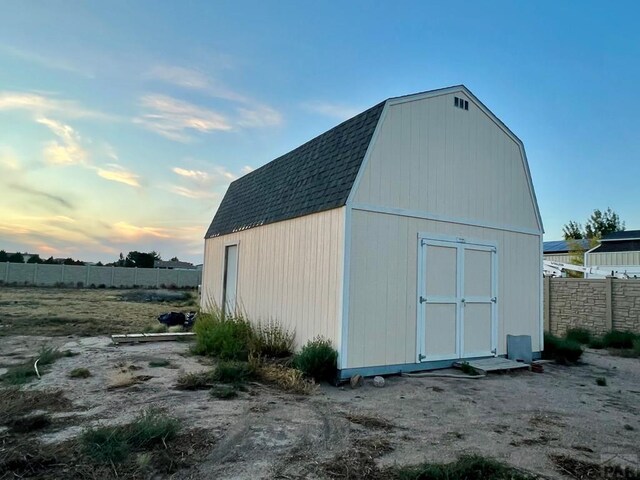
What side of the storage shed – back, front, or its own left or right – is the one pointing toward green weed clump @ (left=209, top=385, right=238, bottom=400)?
right

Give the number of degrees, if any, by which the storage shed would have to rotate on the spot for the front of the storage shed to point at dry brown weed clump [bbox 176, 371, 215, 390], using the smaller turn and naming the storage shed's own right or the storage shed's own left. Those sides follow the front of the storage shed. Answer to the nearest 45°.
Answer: approximately 90° to the storage shed's own right

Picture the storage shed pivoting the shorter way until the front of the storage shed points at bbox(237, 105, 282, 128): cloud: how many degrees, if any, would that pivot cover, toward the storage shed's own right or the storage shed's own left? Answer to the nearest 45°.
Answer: approximately 180°

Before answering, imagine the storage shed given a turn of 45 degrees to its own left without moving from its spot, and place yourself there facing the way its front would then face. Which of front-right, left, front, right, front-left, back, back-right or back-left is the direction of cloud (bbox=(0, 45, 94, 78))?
back

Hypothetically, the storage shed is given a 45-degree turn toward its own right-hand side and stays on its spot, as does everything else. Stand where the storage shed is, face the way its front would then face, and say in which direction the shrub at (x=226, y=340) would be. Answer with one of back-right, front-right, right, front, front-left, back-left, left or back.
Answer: right

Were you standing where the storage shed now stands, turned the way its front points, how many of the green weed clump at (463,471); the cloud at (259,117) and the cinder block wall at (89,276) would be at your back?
2

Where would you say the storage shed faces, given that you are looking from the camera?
facing the viewer and to the right of the viewer

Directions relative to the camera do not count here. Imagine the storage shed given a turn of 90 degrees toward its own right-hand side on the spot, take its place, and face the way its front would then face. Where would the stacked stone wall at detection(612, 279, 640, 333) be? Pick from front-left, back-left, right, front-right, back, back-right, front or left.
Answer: back

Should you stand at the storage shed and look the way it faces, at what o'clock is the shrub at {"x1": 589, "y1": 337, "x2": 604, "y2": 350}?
The shrub is roughly at 9 o'clock from the storage shed.

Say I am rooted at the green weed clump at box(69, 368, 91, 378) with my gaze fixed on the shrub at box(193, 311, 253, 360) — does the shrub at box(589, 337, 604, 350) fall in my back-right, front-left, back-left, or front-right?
front-right

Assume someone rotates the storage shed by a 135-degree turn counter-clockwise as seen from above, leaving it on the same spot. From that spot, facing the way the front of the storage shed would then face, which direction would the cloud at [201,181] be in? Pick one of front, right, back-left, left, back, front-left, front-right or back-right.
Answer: front-left

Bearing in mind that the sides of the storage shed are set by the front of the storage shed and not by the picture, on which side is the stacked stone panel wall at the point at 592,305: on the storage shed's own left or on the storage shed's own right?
on the storage shed's own left

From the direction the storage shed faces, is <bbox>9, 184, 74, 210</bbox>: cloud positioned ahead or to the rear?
to the rear

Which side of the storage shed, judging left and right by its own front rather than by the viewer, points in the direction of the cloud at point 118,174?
back

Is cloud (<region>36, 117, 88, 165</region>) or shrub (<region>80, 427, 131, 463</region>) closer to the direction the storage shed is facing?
the shrub
